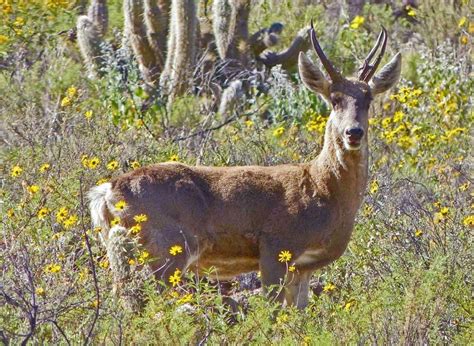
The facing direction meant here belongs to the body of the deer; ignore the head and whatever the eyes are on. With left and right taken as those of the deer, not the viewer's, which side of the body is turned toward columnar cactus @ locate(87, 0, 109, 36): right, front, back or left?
left

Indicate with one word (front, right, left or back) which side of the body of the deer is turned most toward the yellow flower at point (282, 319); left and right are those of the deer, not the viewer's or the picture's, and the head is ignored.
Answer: right

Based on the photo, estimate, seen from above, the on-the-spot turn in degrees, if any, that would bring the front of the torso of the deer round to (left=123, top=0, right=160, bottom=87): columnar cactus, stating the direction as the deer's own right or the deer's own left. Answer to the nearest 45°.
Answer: approximately 90° to the deer's own left

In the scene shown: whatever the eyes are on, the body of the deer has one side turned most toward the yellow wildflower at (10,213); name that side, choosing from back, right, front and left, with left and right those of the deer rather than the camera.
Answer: back

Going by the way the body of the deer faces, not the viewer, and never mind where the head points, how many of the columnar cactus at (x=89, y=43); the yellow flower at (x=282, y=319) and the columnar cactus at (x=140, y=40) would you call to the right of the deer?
1

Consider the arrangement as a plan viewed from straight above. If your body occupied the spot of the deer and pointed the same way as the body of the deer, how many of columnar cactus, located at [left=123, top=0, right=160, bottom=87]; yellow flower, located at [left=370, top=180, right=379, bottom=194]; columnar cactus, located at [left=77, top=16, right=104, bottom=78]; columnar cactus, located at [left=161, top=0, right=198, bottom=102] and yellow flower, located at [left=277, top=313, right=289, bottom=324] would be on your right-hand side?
1

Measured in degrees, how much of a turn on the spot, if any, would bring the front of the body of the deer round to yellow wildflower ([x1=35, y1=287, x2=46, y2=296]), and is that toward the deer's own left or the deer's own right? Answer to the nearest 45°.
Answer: approximately 135° to the deer's own right

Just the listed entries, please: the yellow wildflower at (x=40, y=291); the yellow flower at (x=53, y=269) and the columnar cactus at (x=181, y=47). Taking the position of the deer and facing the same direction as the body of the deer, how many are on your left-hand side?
1

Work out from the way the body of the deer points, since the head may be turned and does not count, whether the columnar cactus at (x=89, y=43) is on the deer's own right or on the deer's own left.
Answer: on the deer's own left

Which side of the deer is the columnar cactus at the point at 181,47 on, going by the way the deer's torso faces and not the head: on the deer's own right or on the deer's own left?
on the deer's own left

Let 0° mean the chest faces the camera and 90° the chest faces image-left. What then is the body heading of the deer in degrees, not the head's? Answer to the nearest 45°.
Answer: approximately 270°

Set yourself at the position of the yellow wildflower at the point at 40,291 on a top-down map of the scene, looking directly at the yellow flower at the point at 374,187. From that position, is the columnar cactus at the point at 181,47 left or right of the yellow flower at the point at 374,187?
left
